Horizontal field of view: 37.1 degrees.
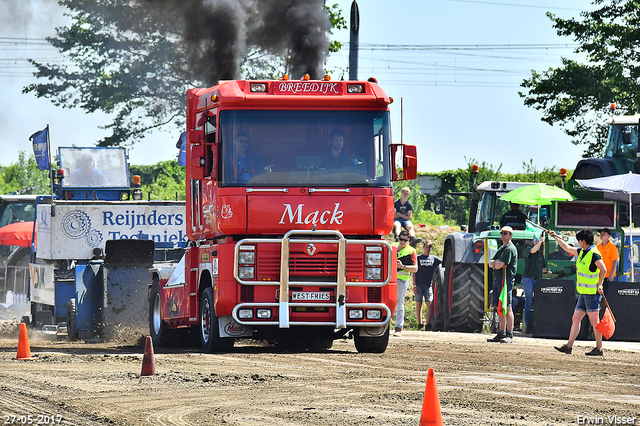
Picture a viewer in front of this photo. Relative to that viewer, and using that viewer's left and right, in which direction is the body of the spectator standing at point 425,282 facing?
facing the viewer

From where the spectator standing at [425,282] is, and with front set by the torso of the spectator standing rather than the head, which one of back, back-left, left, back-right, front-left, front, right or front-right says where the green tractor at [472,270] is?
front-left

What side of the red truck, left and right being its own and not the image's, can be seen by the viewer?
front

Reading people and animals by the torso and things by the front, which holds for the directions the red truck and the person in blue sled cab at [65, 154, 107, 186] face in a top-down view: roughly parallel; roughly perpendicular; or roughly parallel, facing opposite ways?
roughly parallel

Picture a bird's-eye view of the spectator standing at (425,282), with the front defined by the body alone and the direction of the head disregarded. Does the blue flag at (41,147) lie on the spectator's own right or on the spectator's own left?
on the spectator's own right

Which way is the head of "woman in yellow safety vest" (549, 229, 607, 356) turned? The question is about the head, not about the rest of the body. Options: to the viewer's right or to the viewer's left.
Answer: to the viewer's left

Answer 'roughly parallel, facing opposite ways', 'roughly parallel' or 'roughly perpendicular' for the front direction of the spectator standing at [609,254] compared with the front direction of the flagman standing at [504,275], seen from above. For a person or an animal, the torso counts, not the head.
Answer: roughly parallel

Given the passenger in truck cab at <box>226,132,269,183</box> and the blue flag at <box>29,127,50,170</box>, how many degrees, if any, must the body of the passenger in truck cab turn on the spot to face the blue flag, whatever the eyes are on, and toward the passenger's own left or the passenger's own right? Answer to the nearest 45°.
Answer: approximately 135° to the passenger's own right

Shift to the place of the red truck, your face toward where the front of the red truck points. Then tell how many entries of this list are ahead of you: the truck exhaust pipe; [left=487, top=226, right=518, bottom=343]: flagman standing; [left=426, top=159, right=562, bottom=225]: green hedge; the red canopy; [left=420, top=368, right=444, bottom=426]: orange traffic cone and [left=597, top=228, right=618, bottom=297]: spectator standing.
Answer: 1

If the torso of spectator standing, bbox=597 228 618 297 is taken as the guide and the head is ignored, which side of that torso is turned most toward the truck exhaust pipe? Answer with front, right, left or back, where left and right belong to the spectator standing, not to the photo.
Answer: right

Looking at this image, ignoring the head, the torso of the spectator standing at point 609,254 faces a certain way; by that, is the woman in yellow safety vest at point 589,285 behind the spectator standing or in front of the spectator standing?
in front

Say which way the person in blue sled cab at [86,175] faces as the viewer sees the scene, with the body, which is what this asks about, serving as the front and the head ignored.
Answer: toward the camera

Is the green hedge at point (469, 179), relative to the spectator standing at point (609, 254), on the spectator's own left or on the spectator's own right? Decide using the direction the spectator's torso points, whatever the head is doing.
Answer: on the spectator's own right
